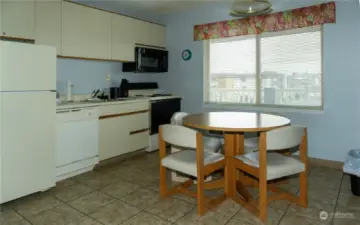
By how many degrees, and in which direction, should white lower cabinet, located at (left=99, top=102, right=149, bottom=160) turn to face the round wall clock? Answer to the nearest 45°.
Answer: approximately 90° to its left

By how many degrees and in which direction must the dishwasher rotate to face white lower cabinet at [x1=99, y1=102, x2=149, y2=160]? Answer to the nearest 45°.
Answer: approximately 90° to its left

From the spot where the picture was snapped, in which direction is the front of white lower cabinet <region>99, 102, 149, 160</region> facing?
facing the viewer and to the right of the viewer

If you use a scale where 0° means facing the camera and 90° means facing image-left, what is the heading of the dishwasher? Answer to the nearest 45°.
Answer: approximately 315°

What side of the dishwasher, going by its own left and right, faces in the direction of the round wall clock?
left

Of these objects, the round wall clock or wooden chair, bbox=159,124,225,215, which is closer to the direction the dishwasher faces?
the wooden chair
